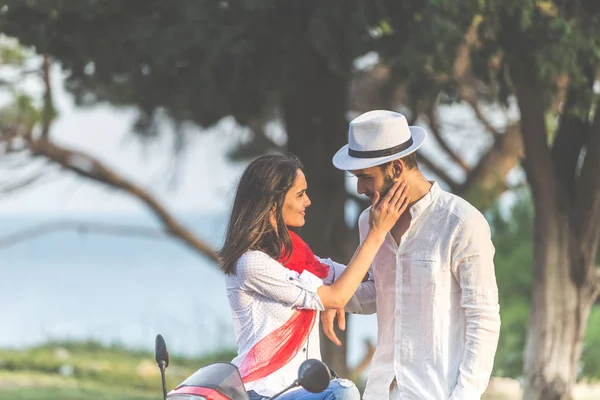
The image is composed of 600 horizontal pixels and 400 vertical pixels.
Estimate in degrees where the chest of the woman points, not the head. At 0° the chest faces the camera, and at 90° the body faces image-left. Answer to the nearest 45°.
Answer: approximately 270°

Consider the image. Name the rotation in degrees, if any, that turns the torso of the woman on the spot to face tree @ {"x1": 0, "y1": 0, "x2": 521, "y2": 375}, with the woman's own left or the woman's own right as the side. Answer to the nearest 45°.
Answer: approximately 90° to the woman's own left

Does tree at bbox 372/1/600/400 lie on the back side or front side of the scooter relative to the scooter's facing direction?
on the back side

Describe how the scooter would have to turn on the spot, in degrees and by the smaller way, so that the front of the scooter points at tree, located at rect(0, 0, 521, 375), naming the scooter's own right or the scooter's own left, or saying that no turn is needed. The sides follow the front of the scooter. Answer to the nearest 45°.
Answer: approximately 135° to the scooter's own right

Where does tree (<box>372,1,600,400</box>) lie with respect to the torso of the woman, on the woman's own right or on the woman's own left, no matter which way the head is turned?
on the woman's own left

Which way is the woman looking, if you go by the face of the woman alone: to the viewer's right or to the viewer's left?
to the viewer's right
